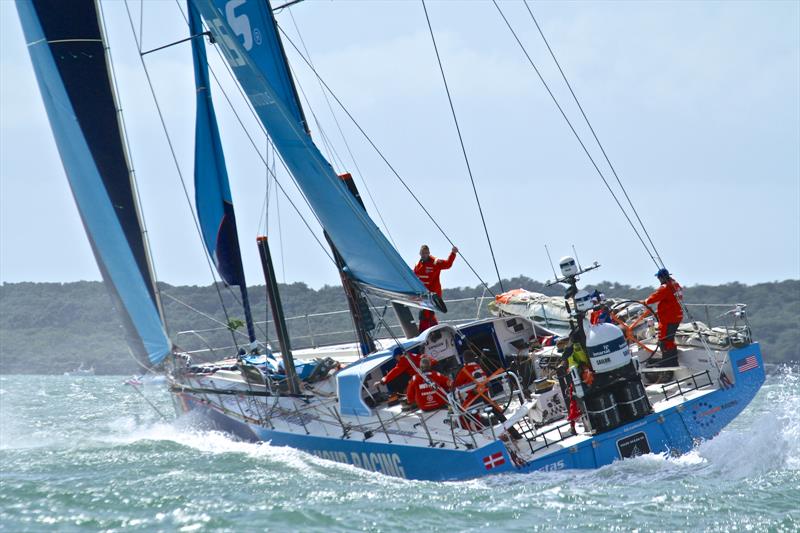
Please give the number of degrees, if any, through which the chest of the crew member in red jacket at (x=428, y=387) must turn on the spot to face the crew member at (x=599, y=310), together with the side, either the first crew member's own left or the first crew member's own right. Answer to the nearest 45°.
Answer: approximately 90° to the first crew member's own right

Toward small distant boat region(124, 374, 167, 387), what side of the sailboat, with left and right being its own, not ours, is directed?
front

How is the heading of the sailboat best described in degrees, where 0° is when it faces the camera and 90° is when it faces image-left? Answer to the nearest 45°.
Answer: approximately 135°
